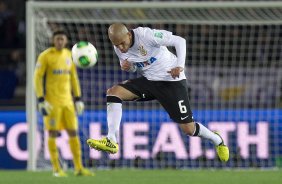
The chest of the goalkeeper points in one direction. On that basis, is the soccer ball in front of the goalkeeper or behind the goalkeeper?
in front

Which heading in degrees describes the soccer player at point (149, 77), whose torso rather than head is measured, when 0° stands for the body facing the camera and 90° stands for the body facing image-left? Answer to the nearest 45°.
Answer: approximately 45°

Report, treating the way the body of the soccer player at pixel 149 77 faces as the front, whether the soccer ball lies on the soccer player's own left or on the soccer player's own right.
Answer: on the soccer player's own right

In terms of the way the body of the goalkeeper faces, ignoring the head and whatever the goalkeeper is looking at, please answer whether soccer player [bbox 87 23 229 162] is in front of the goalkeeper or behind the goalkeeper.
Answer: in front

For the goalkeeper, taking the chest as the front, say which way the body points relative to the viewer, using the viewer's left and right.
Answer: facing the viewer and to the right of the viewer

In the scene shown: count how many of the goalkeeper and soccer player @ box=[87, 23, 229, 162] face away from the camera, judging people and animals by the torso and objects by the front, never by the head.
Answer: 0

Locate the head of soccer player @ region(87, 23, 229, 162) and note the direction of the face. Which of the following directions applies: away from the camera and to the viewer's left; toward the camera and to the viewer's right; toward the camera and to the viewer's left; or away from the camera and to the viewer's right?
toward the camera and to the viewer's left
